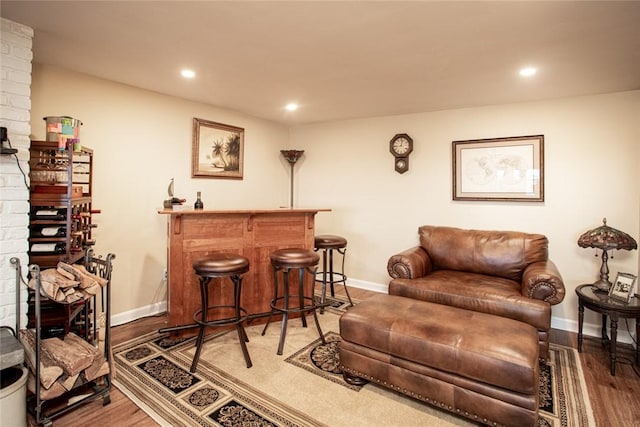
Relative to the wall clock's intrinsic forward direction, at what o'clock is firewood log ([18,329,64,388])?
The firewood log is roughly at 1 o'clock from the wall clock.

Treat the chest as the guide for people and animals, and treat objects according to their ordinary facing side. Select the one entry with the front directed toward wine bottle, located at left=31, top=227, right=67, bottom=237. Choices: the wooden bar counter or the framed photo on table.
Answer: the framed photo on table

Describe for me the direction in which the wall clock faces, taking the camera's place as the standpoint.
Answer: facing the viewer

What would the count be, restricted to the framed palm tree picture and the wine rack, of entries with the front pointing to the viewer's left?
0

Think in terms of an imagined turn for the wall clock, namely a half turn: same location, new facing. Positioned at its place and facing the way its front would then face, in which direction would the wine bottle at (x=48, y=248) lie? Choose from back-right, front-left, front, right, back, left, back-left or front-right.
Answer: back-left

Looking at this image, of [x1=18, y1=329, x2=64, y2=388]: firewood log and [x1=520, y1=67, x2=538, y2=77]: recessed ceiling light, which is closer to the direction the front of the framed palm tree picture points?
the recessed ceiling light

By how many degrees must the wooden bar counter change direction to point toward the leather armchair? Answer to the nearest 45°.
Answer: approximately 45° to its left

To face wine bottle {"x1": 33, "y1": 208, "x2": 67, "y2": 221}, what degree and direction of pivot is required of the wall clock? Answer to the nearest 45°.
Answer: approximately 45° to its right

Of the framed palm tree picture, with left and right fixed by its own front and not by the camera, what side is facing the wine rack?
right

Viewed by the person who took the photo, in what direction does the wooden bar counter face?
facing the viewer and to the right of the viewer

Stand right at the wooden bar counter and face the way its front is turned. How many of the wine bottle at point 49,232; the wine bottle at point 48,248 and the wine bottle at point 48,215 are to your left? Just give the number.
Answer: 0

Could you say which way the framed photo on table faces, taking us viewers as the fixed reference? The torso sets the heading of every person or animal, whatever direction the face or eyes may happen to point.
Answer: facing the viewer and to the left of the viewer

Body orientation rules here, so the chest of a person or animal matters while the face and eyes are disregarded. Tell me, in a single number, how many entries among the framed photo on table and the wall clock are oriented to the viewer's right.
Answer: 0
